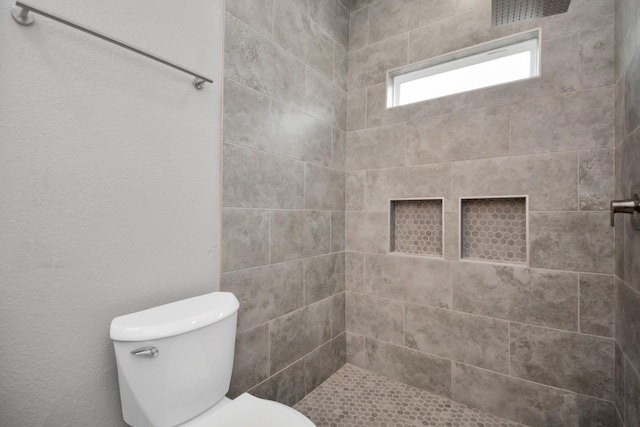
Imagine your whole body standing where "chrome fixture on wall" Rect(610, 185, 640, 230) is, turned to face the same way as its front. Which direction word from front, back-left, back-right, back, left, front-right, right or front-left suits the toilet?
front-left

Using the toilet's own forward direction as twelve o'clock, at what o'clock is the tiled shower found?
The tiled shower is roughly at 10 o'clock from the toilet.

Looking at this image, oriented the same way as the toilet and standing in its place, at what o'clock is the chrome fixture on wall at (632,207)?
The chrome fixture on wall is roughly at 11 o'clock from the toilet.

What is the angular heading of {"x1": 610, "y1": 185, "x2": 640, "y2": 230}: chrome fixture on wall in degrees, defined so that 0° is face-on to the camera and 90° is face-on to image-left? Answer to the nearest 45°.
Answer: approximately 90°

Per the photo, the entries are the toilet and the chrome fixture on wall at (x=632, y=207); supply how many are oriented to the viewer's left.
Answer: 1

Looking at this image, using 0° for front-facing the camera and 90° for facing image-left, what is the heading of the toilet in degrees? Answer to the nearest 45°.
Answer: approximately 315°

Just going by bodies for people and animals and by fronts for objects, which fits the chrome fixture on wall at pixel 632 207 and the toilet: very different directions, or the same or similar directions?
very different directions
